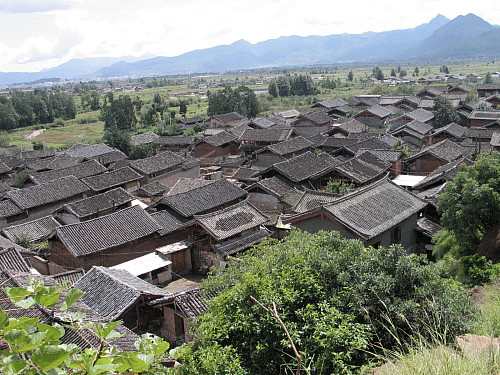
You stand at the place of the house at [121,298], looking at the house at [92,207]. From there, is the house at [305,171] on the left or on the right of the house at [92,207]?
right

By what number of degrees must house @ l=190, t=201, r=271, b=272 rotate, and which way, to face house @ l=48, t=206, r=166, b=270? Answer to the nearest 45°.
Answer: approximately 135° to its right

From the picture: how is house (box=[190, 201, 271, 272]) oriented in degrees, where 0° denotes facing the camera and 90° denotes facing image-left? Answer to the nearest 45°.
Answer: approximately 315°

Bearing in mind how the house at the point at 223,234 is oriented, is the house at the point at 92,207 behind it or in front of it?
behind

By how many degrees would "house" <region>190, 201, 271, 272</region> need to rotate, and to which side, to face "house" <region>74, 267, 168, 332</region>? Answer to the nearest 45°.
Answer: approximately 90° to its right

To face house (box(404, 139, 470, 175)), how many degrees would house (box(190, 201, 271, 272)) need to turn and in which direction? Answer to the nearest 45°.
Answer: approximately 90° to its left

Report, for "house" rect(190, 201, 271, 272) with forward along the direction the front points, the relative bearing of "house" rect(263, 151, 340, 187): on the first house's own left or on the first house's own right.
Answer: on the first house's own left
